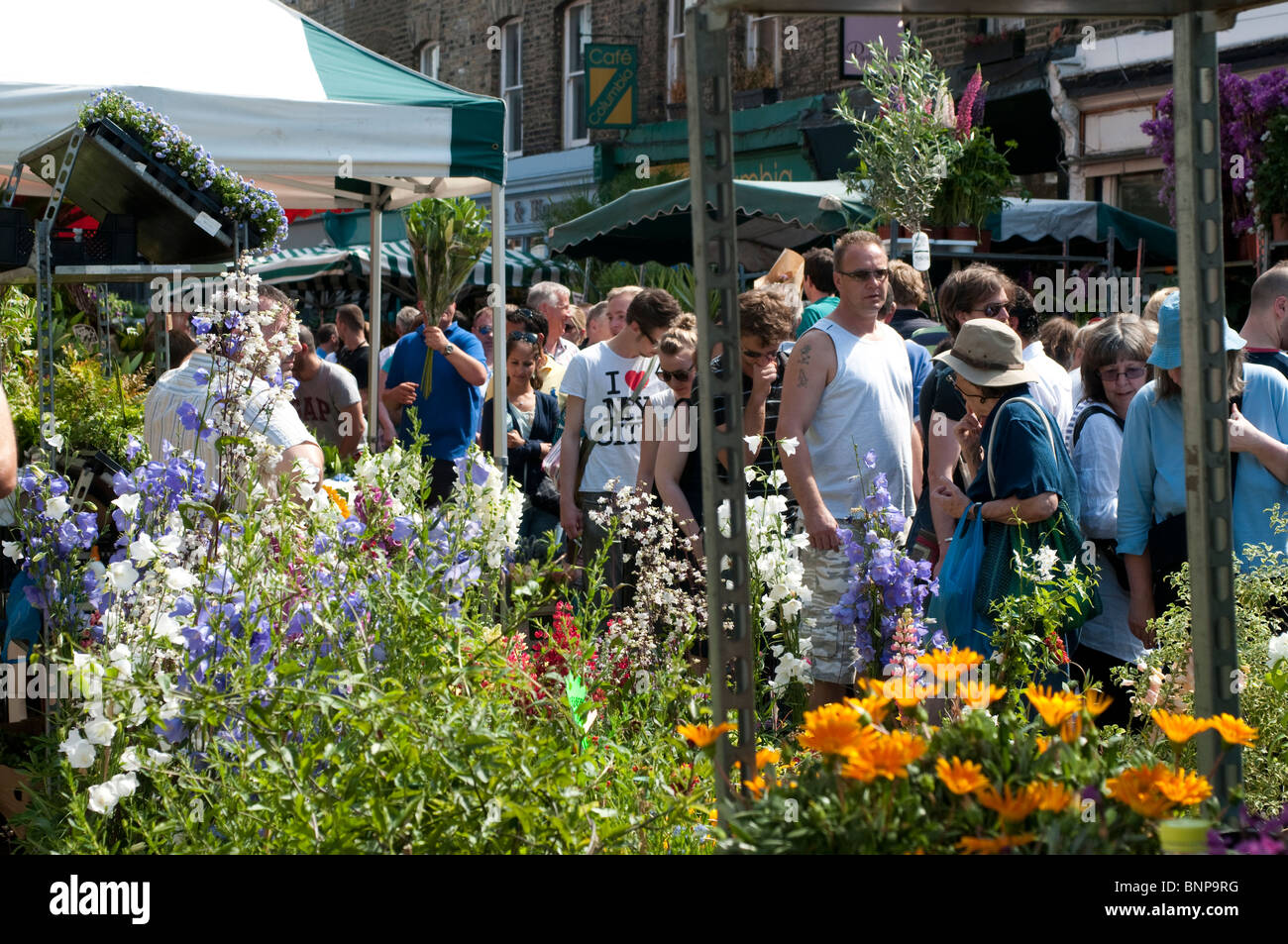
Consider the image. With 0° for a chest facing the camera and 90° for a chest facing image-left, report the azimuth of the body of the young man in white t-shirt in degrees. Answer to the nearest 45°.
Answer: approximately 315°

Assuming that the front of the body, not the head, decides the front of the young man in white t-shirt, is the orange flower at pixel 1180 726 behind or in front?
in front

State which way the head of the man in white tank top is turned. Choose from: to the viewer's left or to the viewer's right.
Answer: to the viewer's right

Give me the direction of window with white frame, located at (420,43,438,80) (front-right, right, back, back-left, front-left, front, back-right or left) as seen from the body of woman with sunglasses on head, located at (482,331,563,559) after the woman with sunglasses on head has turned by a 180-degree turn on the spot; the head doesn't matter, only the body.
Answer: front

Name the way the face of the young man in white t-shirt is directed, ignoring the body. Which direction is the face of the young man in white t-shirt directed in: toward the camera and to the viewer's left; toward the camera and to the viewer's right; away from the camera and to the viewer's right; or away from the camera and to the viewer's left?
toward the camera and to the viewer's right

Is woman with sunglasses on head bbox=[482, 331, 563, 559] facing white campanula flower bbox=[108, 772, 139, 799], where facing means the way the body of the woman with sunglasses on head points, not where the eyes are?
yes

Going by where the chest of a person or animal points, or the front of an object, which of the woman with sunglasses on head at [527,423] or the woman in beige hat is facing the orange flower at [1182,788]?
the woman with sunglasses on head

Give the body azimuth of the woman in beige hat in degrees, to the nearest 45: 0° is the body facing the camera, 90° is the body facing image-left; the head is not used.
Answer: approximately 90°
